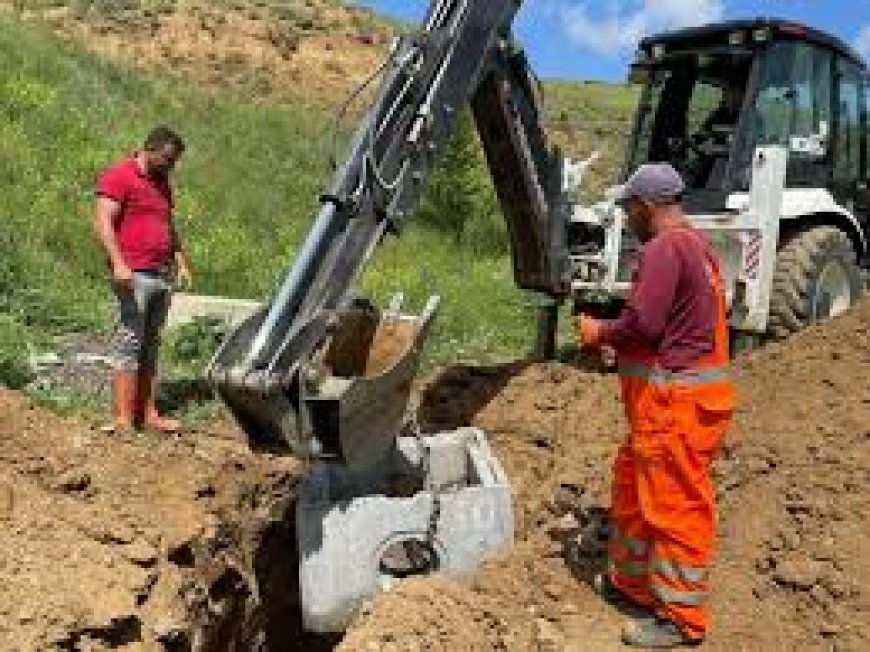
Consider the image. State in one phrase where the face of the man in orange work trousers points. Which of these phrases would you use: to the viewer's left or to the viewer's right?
to the viewer's left

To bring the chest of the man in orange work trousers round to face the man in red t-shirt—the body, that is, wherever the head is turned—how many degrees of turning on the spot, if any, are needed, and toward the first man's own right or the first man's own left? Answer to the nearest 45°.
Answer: approximately 45° to the first man's own right

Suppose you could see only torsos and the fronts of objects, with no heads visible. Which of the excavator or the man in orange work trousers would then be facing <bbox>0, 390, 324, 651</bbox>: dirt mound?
the man in orange work trousers

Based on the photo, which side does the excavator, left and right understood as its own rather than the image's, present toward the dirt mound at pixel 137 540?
back

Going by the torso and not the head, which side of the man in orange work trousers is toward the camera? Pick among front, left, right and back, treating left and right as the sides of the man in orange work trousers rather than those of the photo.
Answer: left

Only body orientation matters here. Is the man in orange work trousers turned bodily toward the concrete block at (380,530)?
yes

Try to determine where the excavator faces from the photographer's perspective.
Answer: facing away from the viewer and to the right of the viewer

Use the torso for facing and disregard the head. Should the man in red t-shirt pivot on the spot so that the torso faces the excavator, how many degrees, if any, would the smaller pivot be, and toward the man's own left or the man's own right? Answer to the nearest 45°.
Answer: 0° — they already face it

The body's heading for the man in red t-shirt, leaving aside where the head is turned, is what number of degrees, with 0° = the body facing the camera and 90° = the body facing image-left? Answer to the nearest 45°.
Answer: approximately 315°

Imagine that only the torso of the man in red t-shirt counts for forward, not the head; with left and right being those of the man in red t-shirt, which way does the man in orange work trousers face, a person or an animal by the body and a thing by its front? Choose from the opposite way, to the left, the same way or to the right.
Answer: the opposite way

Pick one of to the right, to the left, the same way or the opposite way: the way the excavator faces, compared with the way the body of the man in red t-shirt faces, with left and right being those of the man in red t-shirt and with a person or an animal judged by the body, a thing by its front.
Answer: to the left

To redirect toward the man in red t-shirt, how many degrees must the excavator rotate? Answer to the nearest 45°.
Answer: approximately 135° to its left
